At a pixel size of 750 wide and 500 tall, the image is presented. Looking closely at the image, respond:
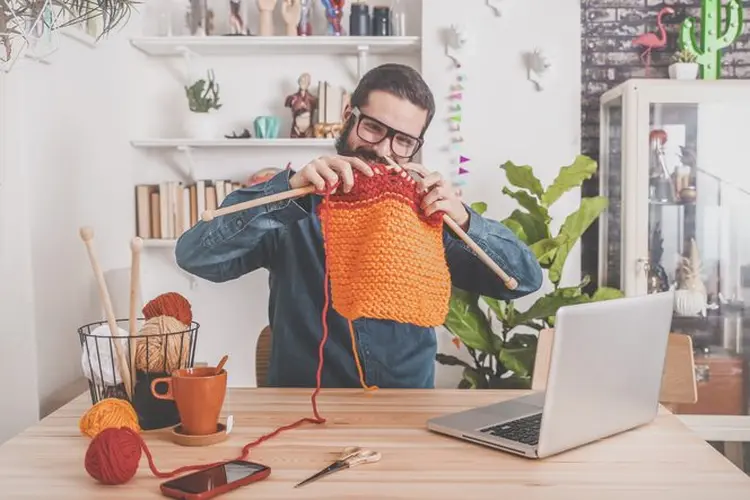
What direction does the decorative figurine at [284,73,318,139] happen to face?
toward the camera

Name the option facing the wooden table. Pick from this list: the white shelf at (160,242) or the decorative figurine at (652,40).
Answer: the white shelf

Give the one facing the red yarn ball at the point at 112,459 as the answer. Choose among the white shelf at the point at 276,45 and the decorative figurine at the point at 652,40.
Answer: the white shelf

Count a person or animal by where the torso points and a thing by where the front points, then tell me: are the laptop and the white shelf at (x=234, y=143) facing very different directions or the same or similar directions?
very different directions

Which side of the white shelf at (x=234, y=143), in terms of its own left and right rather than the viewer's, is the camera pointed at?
front

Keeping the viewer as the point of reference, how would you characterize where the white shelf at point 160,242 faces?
facing the viewer

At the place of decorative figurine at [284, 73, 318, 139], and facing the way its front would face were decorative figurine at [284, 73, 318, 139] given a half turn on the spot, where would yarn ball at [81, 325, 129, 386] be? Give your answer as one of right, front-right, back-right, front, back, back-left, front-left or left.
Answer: back
